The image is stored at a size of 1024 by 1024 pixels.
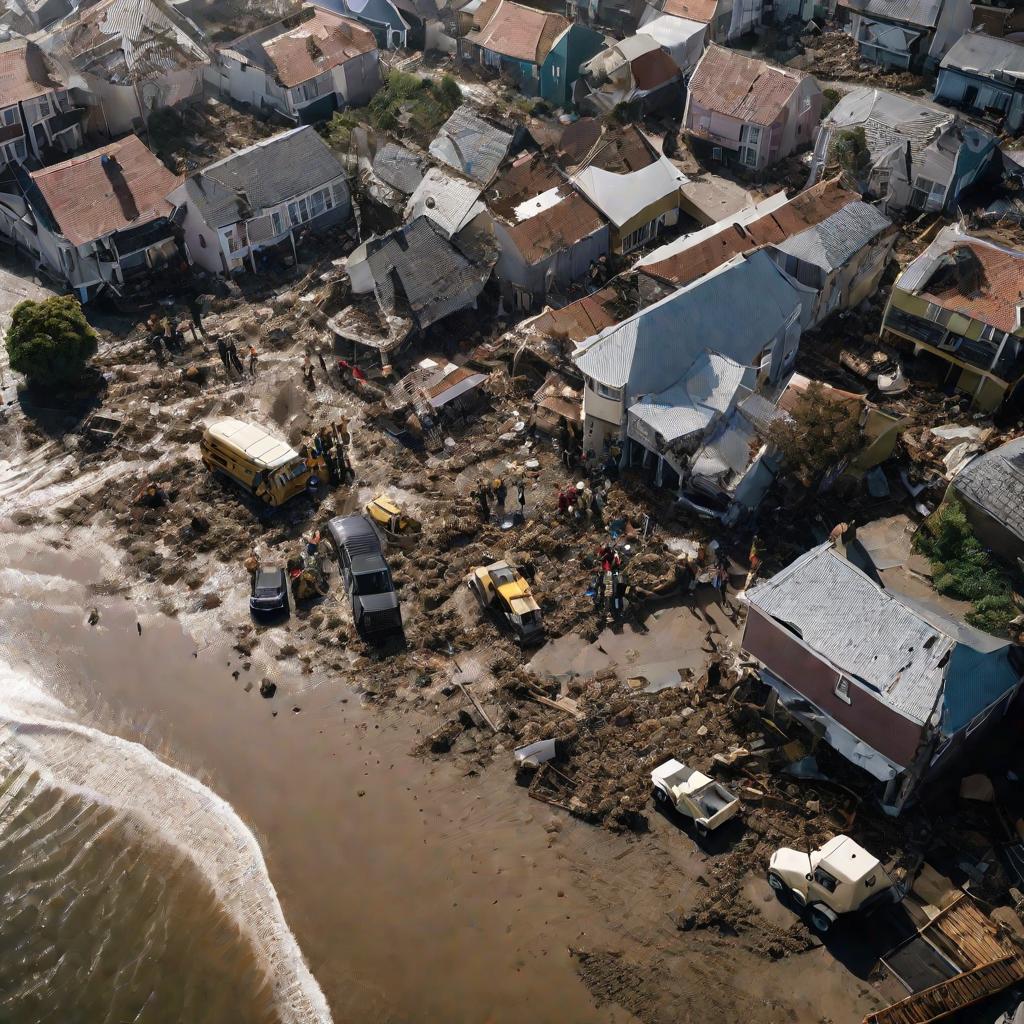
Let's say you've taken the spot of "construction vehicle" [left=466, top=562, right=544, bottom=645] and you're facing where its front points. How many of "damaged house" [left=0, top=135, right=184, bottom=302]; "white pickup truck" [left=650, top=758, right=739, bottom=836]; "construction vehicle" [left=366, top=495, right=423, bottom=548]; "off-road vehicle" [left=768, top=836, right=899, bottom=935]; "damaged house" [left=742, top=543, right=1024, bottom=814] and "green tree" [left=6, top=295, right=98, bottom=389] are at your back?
3

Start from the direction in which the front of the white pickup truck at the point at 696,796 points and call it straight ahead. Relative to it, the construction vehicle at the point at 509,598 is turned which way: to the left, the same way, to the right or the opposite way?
the opposite way

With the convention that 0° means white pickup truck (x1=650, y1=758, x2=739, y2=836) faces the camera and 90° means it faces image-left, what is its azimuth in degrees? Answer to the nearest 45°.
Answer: approximately 135°

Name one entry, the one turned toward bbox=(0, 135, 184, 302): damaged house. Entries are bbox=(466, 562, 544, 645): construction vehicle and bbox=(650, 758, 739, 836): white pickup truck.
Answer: the white pickup truck

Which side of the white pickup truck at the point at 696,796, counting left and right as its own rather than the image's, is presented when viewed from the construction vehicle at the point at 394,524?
front

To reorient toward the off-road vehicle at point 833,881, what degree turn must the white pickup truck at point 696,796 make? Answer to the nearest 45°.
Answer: approximately 180°

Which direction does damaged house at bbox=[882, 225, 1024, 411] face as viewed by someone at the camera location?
facing the viewer and to the left of the viewer
